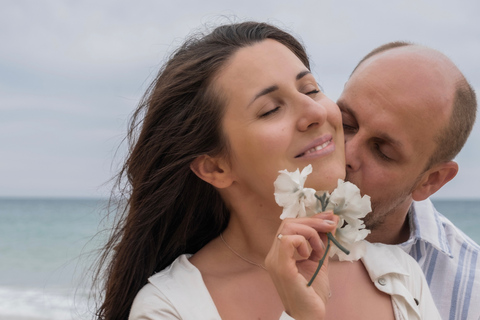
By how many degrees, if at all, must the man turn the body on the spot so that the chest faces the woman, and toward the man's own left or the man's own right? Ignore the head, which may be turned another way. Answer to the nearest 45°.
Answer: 0° — they already face them

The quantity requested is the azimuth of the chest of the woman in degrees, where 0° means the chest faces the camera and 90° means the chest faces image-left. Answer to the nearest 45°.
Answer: approximately 315°

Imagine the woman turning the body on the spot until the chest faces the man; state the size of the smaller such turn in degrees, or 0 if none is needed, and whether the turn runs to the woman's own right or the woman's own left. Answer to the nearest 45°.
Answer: approximately 90° to the woman's own left
